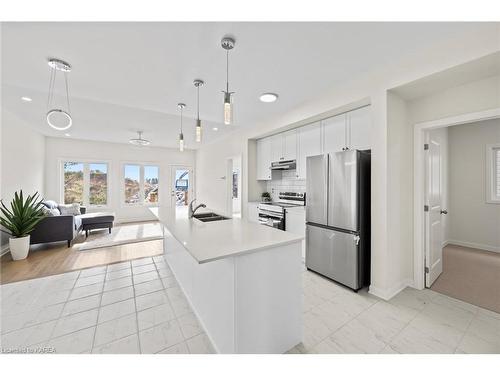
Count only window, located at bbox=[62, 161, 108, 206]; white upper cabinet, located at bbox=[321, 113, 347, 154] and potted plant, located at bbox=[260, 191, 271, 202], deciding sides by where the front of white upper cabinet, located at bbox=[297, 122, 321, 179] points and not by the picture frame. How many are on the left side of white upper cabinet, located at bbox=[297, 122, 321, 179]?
1

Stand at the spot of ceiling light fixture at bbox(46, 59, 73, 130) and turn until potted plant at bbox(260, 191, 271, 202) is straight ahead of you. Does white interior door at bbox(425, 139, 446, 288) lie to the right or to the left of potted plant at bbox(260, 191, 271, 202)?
right

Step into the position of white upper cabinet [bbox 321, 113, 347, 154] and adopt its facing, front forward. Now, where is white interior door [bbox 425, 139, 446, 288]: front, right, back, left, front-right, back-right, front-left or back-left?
back-left

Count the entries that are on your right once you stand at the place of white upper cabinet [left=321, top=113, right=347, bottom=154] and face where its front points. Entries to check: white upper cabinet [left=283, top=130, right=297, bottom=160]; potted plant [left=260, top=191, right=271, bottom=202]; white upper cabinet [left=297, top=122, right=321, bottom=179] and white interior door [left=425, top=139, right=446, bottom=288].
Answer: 3

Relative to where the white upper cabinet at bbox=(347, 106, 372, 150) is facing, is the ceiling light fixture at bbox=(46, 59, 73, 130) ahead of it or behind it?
ahead

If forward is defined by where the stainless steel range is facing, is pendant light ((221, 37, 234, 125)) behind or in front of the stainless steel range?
in front

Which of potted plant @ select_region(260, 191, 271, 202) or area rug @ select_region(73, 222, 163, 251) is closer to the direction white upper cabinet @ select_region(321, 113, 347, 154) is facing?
the area rug

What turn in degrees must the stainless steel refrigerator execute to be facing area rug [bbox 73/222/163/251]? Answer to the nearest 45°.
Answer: approximately 45° to its right

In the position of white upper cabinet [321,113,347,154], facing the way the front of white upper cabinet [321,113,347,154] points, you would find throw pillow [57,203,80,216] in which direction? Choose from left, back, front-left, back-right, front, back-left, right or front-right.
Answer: front-right

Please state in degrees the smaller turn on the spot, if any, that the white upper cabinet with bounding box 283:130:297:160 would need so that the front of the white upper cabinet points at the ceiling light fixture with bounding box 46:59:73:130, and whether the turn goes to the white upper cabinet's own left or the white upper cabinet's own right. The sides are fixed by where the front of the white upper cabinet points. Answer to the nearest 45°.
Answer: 0° — it already faces it
